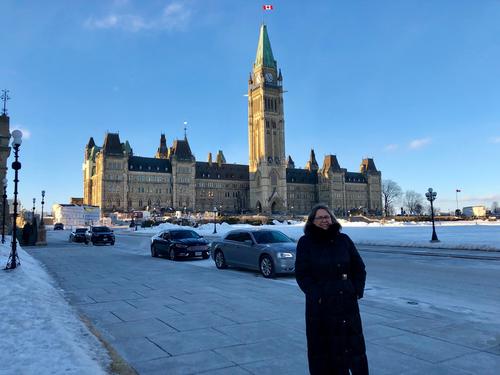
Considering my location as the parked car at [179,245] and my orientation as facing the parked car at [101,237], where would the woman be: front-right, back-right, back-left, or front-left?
back-left

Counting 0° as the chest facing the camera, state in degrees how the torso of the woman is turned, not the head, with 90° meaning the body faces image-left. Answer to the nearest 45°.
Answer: approximately 0°

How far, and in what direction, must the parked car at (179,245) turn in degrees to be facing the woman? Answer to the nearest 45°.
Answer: approximately 45° to its right

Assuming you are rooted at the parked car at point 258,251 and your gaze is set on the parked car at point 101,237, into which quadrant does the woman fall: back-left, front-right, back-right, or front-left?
back-left

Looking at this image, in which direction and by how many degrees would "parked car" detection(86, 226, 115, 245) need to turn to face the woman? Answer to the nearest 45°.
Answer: approximately 45° to its right

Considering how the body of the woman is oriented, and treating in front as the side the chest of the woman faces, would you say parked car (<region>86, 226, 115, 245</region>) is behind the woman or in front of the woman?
behind

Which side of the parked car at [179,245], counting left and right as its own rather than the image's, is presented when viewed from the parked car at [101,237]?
back

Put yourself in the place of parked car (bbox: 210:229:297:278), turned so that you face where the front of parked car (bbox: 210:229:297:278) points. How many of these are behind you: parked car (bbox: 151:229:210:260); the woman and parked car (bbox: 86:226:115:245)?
2
